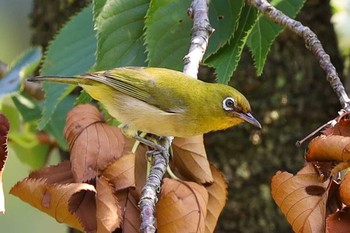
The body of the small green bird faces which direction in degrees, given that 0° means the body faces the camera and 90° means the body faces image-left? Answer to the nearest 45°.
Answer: approximately 270°

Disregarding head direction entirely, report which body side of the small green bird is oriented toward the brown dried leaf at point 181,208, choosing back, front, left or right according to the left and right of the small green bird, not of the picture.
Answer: right

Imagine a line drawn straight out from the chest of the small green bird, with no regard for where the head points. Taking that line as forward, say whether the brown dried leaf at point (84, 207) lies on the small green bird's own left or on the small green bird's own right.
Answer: on the small green bird's own right

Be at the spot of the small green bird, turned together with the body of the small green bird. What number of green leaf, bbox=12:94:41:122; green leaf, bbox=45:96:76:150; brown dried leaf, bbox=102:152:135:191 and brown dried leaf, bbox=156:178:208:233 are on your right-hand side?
2

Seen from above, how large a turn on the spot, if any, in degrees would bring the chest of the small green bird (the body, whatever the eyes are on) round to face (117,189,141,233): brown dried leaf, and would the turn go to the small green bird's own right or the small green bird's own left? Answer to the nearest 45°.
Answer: approximately 90° to the small green bird's own right

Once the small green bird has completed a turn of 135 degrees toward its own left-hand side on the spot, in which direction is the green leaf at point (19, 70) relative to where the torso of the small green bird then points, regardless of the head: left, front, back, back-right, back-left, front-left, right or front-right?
front
